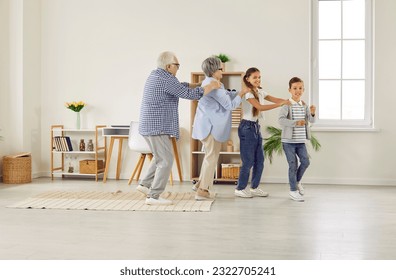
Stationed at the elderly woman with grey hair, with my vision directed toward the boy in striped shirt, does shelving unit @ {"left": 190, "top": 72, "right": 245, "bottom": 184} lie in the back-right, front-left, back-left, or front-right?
front-left

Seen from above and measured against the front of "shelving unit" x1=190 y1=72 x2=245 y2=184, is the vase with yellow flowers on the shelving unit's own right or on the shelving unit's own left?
on the shelving unit's own right

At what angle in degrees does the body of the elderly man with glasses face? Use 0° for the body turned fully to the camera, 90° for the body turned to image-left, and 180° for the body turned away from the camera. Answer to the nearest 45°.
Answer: approximately 270°

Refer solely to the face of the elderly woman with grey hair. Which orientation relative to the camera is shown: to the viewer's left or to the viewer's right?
to the viewer's right

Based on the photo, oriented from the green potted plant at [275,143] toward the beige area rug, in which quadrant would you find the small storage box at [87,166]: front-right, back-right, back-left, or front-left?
front-right

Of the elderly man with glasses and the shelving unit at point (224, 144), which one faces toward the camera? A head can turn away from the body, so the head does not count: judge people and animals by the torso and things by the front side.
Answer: the shelving unit

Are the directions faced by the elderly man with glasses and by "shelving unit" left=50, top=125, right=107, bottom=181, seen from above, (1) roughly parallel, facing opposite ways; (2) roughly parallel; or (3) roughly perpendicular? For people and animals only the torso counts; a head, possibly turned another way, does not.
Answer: roughly perpendicular

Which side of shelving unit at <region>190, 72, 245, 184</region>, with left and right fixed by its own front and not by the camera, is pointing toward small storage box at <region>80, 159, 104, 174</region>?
right

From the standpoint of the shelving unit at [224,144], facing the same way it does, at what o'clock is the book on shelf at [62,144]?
The book on shelf is roughly at 3 o'clock from the shelving unit.

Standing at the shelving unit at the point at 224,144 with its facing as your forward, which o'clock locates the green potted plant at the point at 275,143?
The green potted plant is roughly at 10 o'clock from the shelving unit.

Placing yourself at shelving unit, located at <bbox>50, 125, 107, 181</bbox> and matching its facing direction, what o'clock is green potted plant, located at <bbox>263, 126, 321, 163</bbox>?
The green potted plant is roughly at 10 o'clock from the shelving unit.

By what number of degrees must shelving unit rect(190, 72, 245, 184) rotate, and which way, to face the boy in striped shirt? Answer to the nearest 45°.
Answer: approximately 45° to its left

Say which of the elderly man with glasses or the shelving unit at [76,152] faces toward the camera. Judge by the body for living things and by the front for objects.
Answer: the shelving unit

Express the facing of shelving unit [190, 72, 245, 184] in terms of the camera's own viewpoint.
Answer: facing the viewer

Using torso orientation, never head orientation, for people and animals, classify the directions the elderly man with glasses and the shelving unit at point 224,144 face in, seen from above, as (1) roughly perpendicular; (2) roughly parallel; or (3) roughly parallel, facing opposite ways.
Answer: roughly perpendicular

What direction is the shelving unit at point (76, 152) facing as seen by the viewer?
toward the camera
